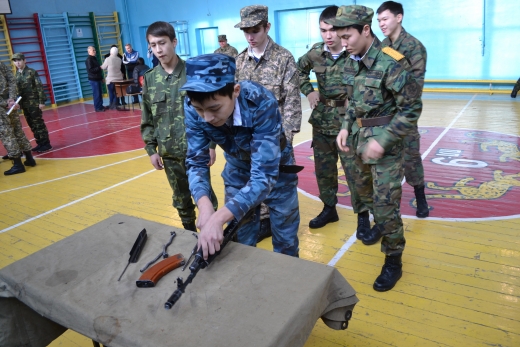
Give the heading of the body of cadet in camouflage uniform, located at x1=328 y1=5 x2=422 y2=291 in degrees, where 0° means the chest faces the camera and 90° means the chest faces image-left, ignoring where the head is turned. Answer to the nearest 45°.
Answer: approximately 45°

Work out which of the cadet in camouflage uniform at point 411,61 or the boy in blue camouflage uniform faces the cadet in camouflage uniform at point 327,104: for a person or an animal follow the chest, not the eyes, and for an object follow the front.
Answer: the cadet in camouflage uniform at point 411,61

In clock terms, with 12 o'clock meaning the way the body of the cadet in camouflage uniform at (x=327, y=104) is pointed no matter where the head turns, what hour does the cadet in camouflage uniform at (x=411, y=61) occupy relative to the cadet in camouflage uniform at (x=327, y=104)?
the cadet in camouflage uniform at (x=411, y=61) is roughly at 8 o'clock from the cadet in camouflage uniform at (x=327, y=104).

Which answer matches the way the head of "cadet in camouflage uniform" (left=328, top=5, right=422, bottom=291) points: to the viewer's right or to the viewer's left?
to the viewer's left

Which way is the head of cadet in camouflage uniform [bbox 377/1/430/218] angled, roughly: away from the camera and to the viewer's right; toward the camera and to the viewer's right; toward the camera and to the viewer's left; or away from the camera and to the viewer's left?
toward the camera and to the viewer's left

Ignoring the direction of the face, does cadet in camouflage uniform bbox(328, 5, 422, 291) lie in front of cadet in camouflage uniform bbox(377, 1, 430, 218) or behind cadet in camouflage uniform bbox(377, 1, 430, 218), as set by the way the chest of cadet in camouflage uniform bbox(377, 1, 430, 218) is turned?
in front

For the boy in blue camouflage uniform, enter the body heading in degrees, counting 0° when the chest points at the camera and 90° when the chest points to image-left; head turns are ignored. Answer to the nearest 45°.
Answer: approximately 45°
